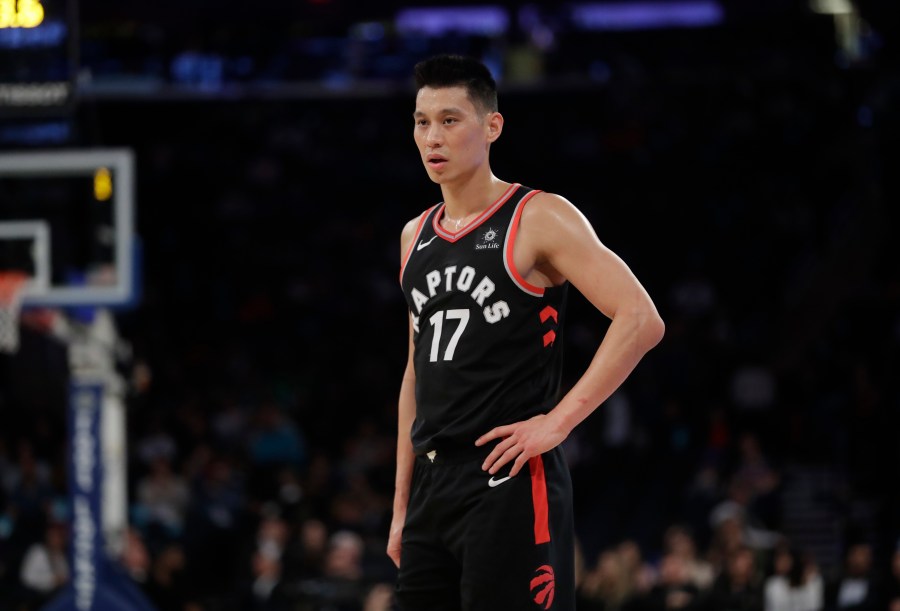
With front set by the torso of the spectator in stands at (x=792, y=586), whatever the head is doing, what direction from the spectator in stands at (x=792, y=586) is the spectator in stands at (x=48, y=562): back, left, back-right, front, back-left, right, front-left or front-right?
right

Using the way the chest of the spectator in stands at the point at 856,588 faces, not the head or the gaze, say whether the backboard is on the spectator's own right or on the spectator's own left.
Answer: on the spectator's own right

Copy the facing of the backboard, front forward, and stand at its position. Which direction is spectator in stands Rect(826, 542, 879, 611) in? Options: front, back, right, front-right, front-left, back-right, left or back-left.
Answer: left

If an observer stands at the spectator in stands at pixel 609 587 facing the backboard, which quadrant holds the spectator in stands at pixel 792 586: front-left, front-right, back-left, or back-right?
back-left

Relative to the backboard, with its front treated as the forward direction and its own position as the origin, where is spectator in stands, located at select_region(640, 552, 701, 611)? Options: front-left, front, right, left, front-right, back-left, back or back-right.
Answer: left

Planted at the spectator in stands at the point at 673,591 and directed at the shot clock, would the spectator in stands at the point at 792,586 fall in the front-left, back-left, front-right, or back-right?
back-left

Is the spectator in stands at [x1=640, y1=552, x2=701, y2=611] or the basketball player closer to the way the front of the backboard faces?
the basketball player

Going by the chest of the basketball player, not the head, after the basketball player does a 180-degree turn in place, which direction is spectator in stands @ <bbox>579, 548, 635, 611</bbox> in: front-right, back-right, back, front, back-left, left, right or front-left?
front-left

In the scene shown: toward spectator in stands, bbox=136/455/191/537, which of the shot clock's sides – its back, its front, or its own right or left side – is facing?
back
